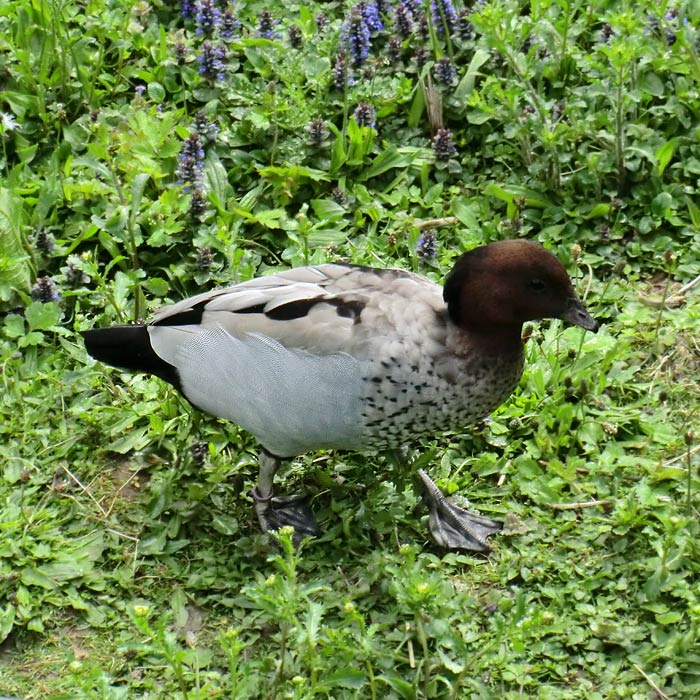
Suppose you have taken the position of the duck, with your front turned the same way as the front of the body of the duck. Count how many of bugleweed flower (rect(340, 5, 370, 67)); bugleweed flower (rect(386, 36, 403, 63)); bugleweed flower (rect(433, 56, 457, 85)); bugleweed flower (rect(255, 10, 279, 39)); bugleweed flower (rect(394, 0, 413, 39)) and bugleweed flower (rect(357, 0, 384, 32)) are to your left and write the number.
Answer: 6

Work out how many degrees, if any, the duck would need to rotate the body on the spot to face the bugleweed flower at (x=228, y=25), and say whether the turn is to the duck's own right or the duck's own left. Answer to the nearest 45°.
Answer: approximately 90° to the duck's own left

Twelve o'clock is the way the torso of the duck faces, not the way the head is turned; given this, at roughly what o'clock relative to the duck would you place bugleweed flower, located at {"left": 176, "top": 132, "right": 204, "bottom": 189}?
The bugleweed flower is roughly at 8 o'clock from the duck.

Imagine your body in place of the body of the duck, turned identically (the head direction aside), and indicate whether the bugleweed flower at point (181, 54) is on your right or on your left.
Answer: on your left

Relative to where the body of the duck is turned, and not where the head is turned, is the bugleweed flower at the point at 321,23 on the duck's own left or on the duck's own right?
on the duck's own left

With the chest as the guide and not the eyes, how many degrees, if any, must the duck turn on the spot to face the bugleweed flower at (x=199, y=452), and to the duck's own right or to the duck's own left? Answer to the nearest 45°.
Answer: approximately 180°

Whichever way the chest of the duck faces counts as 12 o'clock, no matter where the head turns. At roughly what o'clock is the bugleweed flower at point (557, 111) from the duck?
The bugleweed flower is roughly at 10 o'clock from the duck.

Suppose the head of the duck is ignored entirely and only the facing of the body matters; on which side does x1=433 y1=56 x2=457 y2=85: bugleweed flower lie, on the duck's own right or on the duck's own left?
on the duck's own left

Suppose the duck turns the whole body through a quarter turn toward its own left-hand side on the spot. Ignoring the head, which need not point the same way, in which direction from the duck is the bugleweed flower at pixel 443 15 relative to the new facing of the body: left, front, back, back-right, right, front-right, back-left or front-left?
front

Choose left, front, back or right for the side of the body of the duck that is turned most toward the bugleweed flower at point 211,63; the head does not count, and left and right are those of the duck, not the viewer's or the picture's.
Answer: left

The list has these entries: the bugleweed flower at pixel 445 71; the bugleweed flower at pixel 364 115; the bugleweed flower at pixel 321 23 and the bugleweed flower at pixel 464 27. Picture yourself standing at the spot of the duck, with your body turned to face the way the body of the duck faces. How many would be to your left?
4

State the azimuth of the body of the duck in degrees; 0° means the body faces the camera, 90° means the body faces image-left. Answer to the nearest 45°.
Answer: approximately 270°
